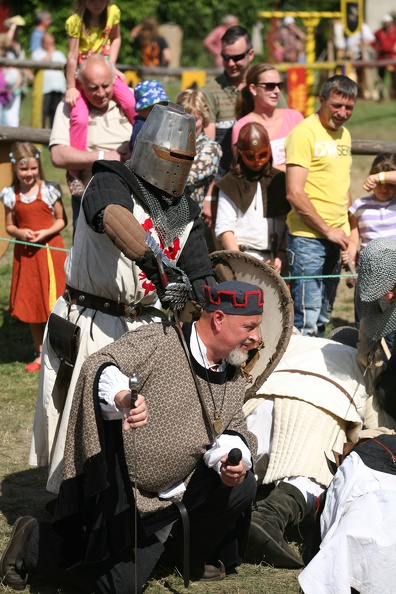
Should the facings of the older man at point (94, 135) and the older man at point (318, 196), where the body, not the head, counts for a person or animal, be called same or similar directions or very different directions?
same or similar directions

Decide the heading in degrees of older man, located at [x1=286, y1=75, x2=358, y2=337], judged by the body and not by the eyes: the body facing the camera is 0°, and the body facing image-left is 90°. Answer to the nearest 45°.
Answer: approximately 315°

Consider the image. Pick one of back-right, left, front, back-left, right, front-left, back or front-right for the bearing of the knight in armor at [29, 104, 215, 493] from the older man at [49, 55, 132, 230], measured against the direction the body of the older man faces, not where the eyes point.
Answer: front-right

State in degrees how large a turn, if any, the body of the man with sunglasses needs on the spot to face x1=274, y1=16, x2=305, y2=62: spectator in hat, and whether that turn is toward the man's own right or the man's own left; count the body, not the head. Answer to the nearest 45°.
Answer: approximately 180°

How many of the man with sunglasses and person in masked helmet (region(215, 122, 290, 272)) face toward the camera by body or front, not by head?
2

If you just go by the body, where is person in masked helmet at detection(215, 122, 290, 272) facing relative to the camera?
toward the camera

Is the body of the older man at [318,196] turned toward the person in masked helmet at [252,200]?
no

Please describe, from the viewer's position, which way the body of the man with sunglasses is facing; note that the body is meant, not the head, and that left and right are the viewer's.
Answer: facing the viewer

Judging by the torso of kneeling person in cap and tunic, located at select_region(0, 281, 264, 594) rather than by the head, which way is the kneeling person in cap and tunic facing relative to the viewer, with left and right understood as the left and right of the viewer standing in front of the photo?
facing the viewer and to the right of the viewer
